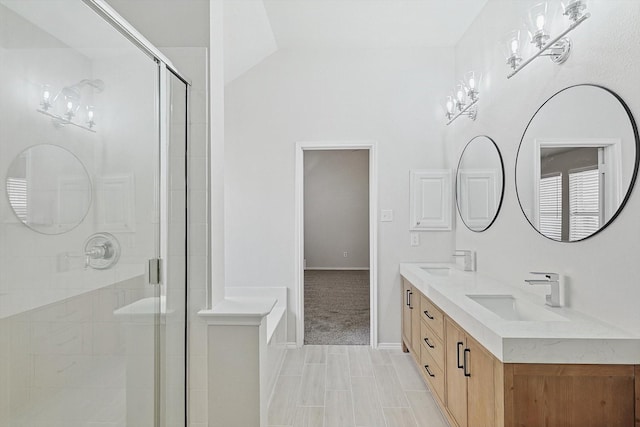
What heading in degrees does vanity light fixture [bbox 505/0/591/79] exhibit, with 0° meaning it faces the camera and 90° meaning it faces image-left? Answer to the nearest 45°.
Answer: approximately 45°

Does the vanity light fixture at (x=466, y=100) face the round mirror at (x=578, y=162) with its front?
no

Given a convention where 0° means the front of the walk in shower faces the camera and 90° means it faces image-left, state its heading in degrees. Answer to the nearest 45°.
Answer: approximately 315°

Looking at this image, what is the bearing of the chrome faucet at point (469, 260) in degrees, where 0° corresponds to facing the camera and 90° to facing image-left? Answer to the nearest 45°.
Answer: approximately 90°

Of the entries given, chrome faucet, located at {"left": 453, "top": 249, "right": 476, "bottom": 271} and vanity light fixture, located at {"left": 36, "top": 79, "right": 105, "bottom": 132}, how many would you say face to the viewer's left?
1

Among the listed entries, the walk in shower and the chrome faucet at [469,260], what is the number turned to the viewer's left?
1

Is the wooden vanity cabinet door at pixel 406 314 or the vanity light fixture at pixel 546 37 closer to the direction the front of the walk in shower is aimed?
the vanity light fixture

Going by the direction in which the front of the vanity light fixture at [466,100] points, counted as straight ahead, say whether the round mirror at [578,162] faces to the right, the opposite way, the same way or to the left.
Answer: the same way

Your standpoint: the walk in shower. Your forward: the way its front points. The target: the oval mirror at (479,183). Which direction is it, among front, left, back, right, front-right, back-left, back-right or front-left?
front-left

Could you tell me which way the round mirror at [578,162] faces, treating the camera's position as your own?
facing the viewer and to the left of the viewer

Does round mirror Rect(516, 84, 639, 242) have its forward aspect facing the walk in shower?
yes
